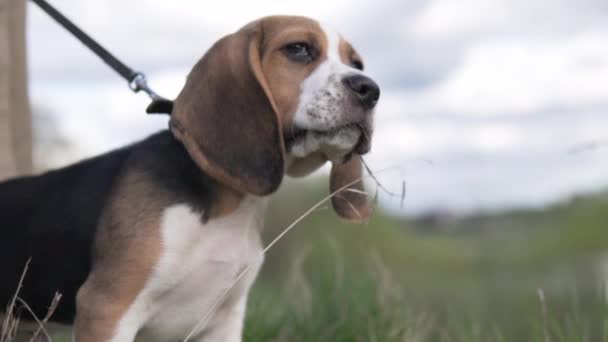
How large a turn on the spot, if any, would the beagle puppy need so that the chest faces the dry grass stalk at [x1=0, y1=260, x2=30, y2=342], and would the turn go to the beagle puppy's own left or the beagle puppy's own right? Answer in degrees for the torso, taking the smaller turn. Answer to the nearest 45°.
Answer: approximately 135° to the beagle puppy's own right

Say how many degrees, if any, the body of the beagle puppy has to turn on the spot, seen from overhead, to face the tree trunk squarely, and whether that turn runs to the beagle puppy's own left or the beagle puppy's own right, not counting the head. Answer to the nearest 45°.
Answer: approximately 135° to the beagle puppy's own left

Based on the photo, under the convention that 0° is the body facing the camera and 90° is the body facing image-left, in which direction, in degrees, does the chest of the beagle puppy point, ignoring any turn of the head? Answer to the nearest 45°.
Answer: approximately 315°
